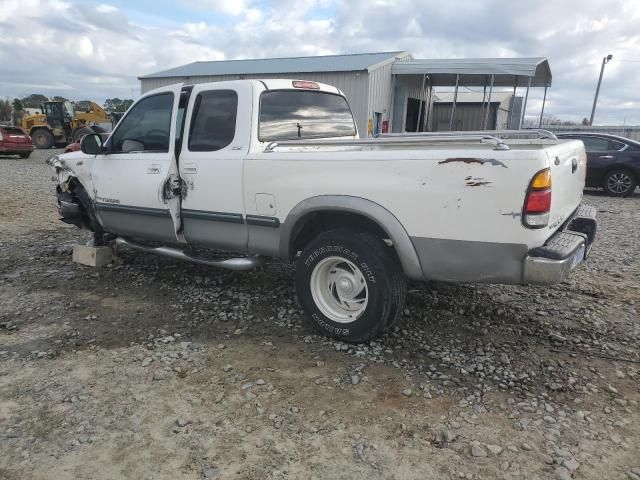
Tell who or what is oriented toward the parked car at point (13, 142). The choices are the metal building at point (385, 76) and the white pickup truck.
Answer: the white pickup truck

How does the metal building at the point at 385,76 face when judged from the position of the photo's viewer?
facing the viewer and to the right of the viewer

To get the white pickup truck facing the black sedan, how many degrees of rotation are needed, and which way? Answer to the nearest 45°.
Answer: approximately 90° to its right

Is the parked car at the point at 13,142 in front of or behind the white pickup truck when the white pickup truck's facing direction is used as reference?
in front

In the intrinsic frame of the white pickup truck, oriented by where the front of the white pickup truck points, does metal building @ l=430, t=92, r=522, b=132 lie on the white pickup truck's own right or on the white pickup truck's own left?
on the white pickup truck's own right

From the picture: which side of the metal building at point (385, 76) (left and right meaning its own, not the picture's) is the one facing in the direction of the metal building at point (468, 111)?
front

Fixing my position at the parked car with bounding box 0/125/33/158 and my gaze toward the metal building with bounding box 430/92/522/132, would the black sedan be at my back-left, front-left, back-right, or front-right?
front-right

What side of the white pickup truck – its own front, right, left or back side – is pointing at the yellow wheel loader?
front

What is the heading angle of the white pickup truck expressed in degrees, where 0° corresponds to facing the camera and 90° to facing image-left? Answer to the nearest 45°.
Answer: approximately 135°
